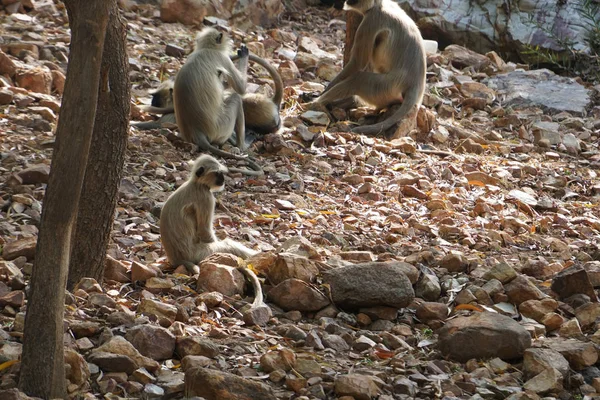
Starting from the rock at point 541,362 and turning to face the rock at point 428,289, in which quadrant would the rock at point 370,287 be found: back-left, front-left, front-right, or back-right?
front-left

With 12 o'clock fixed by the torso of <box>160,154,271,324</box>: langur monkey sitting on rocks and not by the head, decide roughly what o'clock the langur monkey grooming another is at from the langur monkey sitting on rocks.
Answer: The langur monkey grooming another is roughly at 9 o'clock from the langur monkey sitting on rocks.

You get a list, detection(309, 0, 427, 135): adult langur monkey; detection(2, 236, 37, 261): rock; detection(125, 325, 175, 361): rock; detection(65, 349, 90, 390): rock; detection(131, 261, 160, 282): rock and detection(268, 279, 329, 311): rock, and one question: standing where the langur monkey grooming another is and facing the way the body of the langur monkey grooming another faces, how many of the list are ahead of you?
1

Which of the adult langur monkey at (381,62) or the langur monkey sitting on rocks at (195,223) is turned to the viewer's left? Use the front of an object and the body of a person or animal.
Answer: the adult langur monkey

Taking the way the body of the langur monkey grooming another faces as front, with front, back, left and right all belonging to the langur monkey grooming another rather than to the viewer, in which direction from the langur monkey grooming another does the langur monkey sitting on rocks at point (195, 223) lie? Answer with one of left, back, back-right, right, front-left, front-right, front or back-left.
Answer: back-right

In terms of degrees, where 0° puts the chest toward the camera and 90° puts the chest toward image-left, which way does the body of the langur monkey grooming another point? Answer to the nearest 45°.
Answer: approximately 225°

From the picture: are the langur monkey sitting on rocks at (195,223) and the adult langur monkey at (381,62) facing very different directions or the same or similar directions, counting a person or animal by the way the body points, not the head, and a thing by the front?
very different directions

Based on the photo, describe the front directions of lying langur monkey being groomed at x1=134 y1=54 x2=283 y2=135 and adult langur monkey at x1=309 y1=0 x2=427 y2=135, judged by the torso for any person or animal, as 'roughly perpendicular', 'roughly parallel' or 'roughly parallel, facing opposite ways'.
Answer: roughly parallel

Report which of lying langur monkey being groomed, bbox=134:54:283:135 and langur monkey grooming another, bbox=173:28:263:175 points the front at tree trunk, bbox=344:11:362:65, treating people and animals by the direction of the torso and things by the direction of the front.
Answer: the langur monkey grooming another
